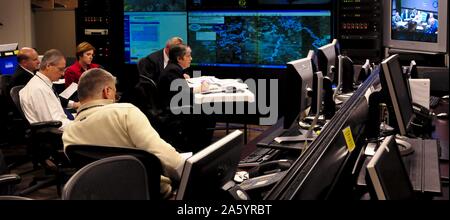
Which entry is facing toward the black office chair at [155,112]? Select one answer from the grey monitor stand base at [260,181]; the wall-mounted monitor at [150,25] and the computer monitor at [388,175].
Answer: the wall-mounted monitor

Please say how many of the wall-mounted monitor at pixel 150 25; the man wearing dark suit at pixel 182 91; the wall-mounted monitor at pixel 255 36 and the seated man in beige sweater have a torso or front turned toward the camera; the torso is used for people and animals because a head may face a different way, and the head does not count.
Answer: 2

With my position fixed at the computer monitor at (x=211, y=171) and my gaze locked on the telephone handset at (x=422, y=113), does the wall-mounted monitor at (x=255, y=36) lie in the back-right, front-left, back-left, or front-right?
front-left

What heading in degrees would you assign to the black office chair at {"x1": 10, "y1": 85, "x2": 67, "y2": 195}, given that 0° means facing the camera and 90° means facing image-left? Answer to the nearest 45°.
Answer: approximately 270°

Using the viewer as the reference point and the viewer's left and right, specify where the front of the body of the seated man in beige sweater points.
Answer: facing away from the viewer and to the right of the viewer

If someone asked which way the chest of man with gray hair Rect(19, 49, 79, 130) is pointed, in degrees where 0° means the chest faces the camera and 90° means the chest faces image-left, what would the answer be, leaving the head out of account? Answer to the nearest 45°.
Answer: approximately 270°

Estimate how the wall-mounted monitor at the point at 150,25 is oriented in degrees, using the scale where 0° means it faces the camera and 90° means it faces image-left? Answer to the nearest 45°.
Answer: approximately 0°
